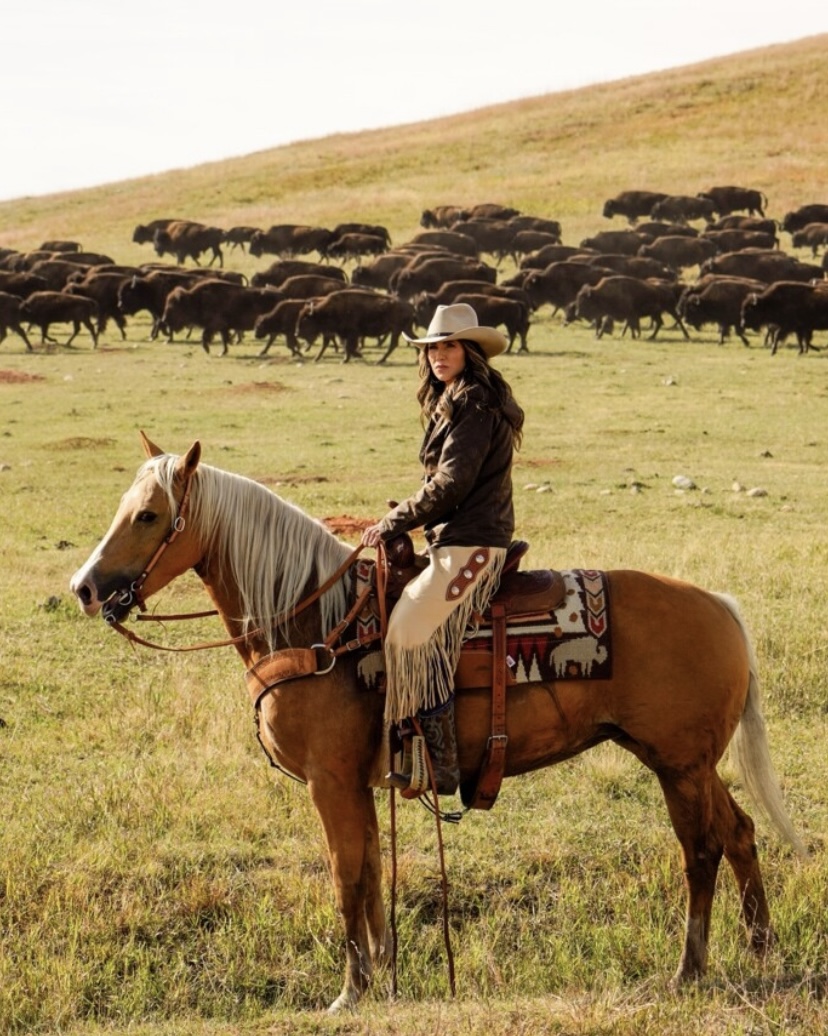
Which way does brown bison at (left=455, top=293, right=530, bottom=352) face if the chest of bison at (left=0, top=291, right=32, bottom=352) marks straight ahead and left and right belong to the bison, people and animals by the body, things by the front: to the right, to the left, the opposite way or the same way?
the same way

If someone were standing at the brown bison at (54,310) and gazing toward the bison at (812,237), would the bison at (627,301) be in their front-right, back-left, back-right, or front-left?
front-right

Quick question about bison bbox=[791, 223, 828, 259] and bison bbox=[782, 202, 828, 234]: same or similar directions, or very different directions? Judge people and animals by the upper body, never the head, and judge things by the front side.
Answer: same or similar directions

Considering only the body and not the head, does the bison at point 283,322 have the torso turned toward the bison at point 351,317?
no

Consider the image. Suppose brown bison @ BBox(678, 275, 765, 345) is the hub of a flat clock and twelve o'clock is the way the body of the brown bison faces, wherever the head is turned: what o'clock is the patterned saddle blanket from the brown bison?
The patterned saddle blanket is roughly at 9 o'clock from the brown bison.

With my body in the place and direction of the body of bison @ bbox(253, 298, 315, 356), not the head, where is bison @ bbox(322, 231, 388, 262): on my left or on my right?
on my right

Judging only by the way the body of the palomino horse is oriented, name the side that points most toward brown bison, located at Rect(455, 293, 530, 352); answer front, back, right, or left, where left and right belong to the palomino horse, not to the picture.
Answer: right

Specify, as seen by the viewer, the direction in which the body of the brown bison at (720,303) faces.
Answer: to the viewer's left

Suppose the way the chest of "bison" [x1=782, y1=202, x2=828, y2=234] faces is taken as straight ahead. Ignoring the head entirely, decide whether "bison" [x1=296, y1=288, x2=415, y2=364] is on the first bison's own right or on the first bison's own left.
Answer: on the first bison's own left

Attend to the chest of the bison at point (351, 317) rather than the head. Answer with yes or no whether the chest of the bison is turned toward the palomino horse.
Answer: no

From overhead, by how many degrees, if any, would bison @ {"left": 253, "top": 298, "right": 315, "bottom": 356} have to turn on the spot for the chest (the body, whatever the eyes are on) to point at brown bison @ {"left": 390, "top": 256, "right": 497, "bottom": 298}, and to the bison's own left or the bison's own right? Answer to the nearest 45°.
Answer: approximately 135° to the bison's own right

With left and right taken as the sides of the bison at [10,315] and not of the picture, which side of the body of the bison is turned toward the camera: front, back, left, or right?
left

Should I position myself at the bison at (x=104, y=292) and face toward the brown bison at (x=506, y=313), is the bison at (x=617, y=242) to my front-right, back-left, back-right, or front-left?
front-left

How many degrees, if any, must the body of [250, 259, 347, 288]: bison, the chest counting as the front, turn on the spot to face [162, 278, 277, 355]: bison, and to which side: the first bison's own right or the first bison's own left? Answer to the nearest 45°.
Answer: approximately 90° to the first bison's own left

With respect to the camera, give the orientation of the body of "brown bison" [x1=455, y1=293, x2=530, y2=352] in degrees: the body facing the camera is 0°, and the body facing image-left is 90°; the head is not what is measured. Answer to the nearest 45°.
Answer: approximately 90°

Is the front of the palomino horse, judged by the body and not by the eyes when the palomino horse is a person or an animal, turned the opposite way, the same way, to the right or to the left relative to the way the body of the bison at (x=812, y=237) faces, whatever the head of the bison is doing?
the same way

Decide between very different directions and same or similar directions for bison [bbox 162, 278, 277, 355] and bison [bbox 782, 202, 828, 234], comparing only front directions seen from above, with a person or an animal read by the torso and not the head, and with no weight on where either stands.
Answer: same or similar directions

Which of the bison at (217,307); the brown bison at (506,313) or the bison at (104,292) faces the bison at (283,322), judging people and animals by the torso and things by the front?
the brown bison

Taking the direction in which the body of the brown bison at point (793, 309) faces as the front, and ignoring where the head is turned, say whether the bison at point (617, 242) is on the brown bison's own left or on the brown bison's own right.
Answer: on the brown bison's own right

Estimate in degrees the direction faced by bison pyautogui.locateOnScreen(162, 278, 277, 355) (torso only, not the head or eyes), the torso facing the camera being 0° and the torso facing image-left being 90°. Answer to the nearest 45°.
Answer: approximately 90°

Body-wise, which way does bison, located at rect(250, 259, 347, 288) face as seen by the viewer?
to the viewer's left

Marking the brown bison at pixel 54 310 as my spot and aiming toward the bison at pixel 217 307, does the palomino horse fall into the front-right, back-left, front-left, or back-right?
front-right

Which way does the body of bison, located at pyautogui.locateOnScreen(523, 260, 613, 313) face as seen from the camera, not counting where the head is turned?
to the viewer's left
